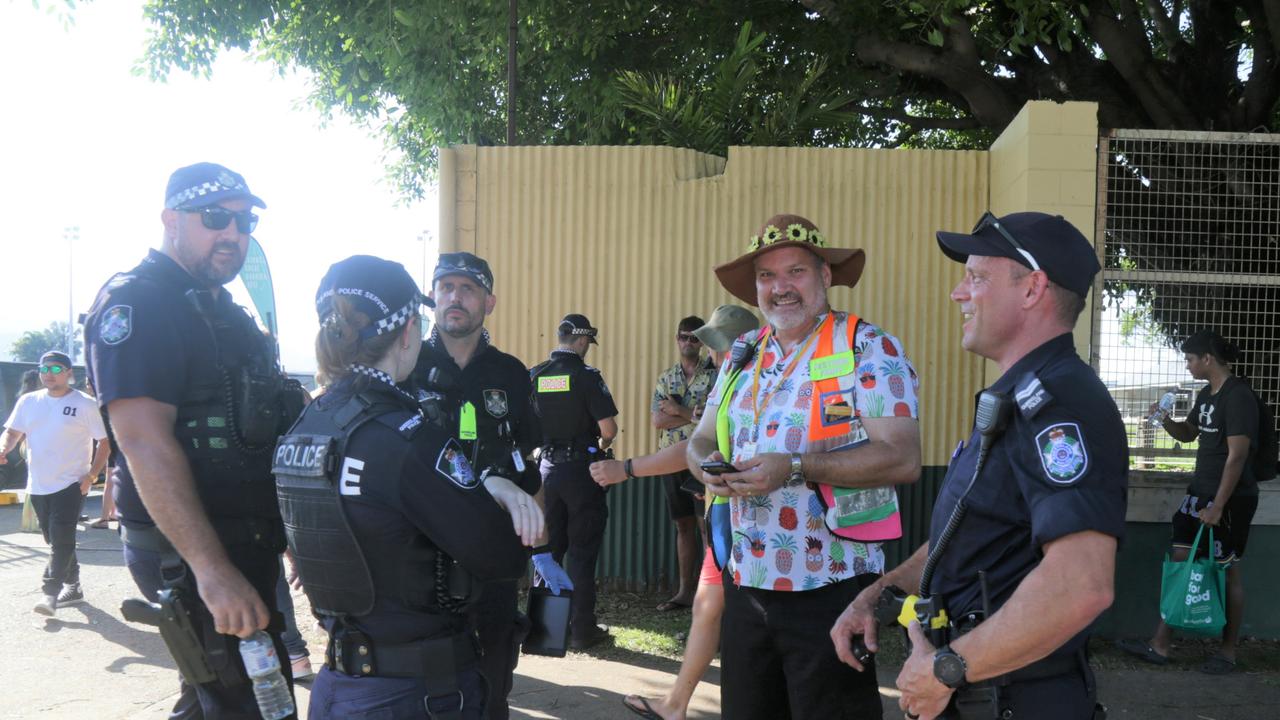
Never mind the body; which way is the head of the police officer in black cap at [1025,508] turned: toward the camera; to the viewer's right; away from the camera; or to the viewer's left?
to the viewer's left

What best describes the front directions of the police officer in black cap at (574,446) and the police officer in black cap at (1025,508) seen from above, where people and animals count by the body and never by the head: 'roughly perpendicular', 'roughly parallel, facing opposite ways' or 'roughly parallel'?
roughly perpendicular

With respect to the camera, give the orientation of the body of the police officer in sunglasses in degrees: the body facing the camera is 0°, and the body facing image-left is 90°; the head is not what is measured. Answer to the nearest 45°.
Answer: approximately 315°

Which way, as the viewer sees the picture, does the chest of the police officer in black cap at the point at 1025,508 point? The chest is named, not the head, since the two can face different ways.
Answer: to the viewer's left

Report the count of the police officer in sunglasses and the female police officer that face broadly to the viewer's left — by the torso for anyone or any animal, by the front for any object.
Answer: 0

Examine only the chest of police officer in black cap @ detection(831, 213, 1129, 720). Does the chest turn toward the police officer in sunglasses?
yes

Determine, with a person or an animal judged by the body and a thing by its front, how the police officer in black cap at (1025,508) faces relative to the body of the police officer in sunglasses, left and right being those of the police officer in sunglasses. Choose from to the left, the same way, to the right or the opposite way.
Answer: the opposite way

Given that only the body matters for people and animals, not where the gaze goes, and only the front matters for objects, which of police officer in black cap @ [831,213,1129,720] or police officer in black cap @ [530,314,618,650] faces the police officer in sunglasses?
police officer in black cap @ [831,213,1129,720]

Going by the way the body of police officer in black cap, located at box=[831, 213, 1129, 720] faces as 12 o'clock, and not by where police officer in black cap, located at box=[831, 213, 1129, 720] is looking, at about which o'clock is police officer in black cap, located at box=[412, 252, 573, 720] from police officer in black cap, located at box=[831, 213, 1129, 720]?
police officer in black cap, located at box=[412, 252, 573, 720] is roughly at 1 o'clock from police officer in black cap, located at box=[831, 213, 1129, 720].

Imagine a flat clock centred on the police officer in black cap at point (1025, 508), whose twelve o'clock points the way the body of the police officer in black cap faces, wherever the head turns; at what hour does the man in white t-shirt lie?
The man in white t-shirt is roughly at 1 o'clock from the police officer in black cap.
